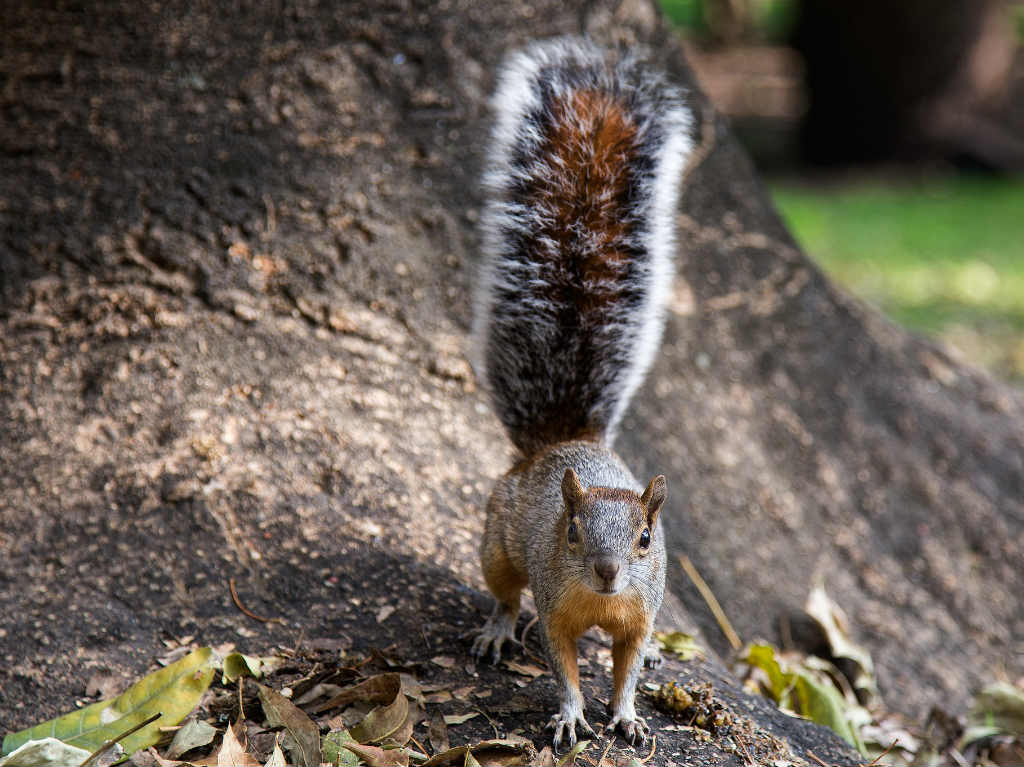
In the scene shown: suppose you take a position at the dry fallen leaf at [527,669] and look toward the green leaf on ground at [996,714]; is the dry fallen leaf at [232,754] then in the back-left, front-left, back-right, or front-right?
back-right

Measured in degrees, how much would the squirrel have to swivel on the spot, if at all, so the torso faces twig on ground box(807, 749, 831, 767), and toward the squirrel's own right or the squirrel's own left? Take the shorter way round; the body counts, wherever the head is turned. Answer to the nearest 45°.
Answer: approximately 45° to the squirrel's own left

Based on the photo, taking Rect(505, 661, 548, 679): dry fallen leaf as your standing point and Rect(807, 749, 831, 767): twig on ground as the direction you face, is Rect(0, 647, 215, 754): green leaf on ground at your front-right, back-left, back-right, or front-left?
back-right

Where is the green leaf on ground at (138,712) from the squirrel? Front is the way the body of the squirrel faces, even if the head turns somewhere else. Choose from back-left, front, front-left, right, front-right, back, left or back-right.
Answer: front-right

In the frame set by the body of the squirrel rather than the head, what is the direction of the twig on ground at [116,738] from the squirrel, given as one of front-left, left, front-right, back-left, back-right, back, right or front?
front-right

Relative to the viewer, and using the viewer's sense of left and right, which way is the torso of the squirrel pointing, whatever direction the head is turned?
facing the viewer
